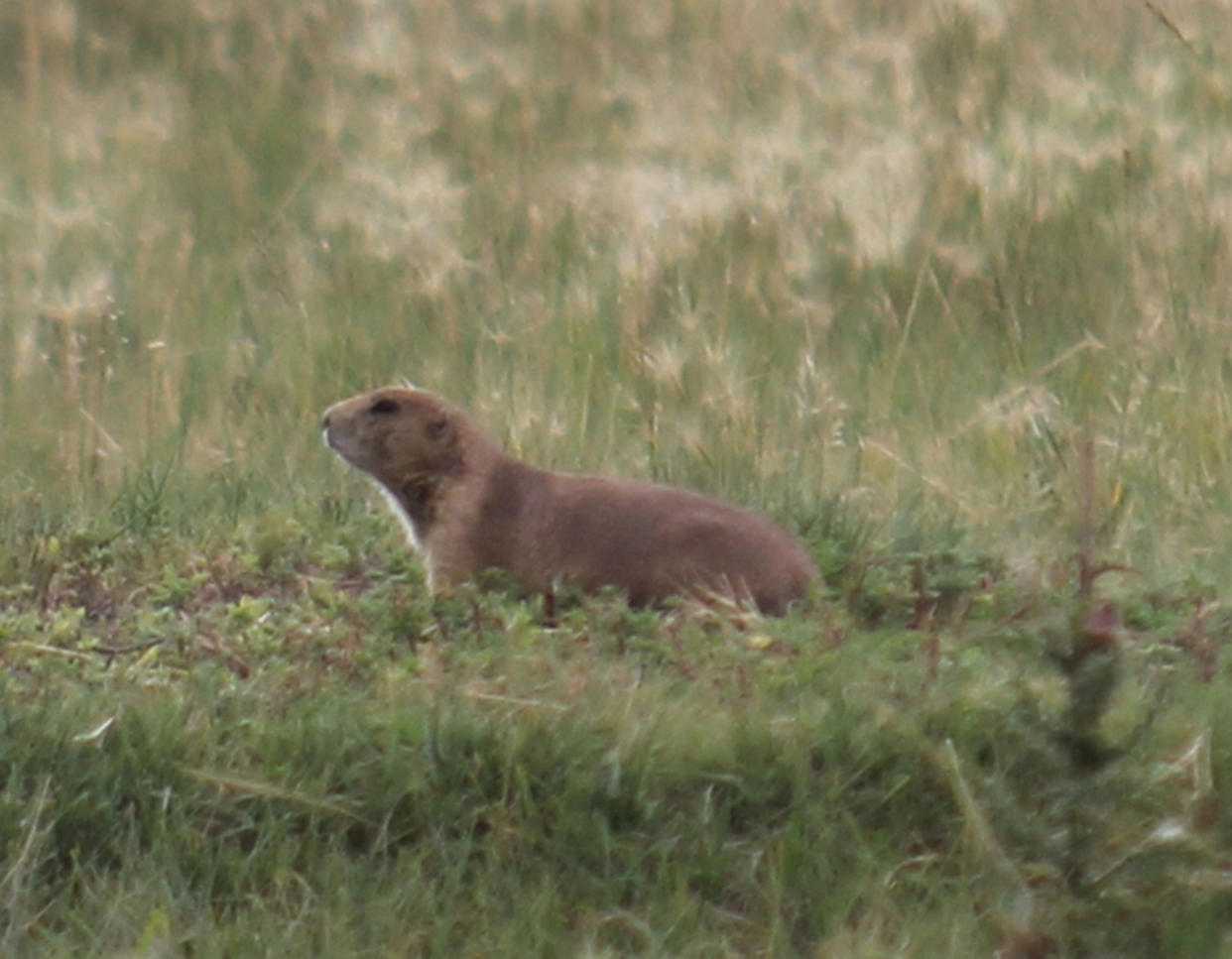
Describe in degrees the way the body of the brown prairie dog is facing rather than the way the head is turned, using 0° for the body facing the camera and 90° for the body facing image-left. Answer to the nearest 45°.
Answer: approximately 90°
